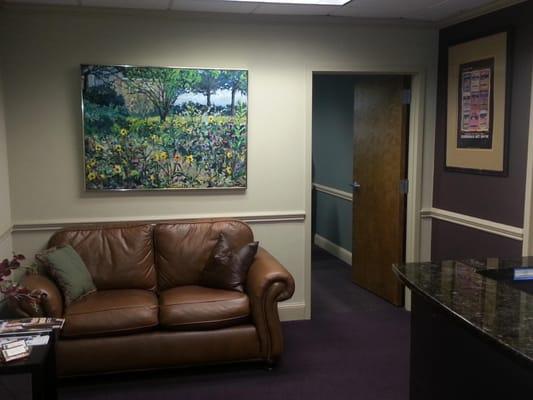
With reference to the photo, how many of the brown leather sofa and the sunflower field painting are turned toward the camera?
2

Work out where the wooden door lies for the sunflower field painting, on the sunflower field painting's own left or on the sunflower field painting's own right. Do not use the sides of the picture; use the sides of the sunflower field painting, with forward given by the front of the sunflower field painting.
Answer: on the sunflower field painting's own left

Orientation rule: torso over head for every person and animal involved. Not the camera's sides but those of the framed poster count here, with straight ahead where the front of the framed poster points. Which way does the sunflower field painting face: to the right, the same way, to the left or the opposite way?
to the left

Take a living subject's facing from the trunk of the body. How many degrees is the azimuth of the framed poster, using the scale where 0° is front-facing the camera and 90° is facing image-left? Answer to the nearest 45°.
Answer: approximately 45°

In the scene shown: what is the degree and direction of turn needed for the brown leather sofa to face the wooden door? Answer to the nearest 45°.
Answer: approximately 135° to its left

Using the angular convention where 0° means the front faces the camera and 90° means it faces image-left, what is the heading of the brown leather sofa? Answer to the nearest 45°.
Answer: approximately 0°
